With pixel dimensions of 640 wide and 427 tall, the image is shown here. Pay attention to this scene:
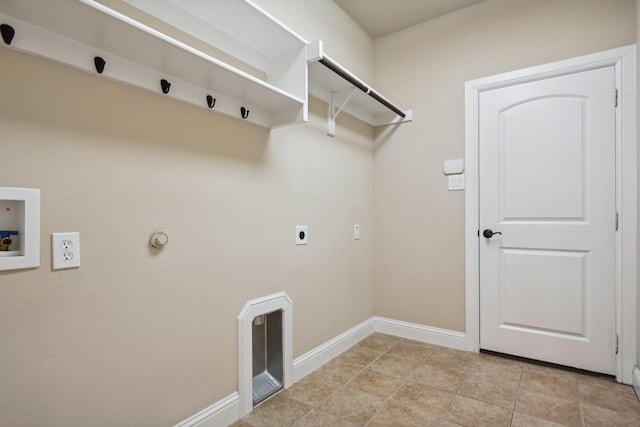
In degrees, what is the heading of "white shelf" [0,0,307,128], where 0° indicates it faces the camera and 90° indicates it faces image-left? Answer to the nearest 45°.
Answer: approximately 315°

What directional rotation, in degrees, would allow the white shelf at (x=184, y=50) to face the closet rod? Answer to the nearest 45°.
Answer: approximately 45° to its left
